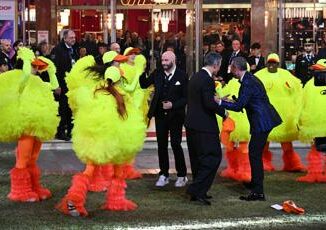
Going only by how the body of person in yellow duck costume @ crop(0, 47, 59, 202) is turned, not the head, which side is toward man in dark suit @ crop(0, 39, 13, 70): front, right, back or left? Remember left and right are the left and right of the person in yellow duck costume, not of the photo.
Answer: left

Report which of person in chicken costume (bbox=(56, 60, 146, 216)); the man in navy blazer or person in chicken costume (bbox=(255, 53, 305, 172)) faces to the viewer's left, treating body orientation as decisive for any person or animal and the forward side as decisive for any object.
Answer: the man in navy blazer

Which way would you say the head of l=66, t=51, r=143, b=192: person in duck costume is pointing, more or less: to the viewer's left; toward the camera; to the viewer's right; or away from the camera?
to the viewer's right

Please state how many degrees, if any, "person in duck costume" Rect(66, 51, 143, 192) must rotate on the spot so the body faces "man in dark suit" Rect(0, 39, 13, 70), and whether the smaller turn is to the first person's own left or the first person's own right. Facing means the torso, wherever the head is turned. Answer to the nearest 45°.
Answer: approximately 90° to the first person's own left

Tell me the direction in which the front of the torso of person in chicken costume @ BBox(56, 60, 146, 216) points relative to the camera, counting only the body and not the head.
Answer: away from the camera

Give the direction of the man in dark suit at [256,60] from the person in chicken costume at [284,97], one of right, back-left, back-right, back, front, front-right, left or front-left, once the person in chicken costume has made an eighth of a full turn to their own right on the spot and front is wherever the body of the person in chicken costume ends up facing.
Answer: back-right

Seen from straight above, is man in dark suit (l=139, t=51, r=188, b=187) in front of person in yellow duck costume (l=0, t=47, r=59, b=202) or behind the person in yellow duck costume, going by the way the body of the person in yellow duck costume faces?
in front

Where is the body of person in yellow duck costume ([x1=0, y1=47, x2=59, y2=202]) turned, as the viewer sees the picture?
to the viewer's right

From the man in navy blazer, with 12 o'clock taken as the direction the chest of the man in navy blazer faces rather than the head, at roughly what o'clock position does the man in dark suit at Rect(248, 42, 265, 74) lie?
The man in dark suit is roughly at 3 o'clock from the man in navy blazer.

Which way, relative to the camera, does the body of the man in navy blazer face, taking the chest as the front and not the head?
to the viewer's left
